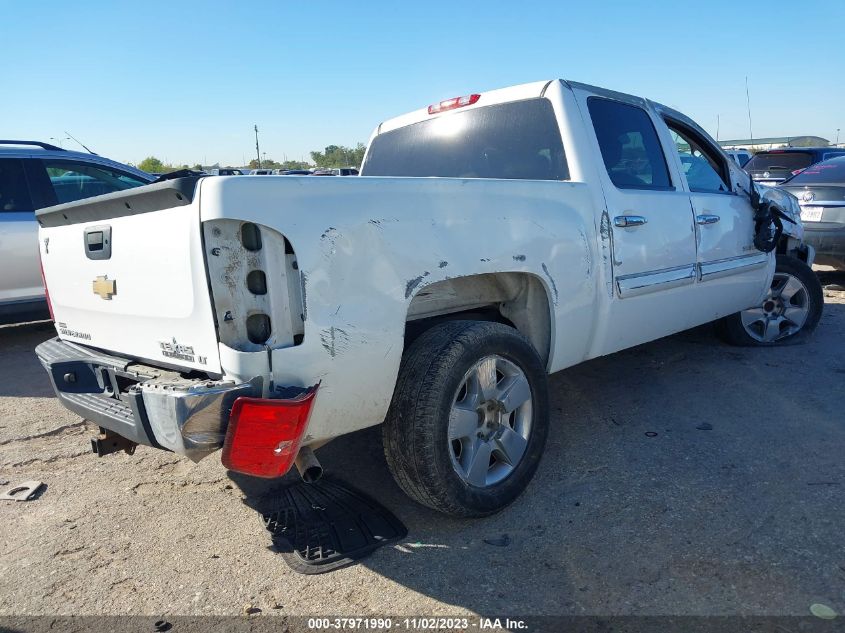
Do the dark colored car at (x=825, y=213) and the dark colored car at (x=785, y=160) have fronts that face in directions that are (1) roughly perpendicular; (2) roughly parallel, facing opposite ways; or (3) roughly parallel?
roughly parallel

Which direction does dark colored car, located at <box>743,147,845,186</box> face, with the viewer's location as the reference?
facing away from the viewer and to the right of the viewer

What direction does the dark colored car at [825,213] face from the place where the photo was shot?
facing away from the viewer and to the right of the viewer

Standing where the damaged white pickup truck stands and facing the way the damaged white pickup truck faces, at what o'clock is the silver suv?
The silver suv is roughly at 9 o'clock from the damaged white pickup truck.

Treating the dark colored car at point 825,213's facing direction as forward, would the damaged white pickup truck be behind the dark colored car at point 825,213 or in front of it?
behind

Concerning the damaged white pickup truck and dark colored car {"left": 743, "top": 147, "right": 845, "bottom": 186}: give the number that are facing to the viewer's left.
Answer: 0

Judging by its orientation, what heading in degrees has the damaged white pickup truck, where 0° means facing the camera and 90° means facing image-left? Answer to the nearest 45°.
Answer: approximately 225°

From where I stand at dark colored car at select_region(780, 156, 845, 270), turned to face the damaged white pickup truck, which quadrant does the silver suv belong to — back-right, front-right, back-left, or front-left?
front-right

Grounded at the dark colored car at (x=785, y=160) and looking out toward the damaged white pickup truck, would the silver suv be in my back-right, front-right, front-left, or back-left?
front-right

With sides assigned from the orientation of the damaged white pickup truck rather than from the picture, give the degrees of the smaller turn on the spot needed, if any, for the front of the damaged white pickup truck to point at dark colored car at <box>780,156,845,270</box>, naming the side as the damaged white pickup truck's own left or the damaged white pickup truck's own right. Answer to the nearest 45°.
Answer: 0° — it already faces it

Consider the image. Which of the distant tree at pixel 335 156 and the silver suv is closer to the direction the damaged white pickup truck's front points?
the distant tree

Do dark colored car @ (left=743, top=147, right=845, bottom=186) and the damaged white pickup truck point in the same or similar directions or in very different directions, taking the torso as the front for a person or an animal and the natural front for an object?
same or similar directions

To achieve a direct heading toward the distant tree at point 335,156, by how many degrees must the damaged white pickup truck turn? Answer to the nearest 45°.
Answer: approximately 45° to its left
